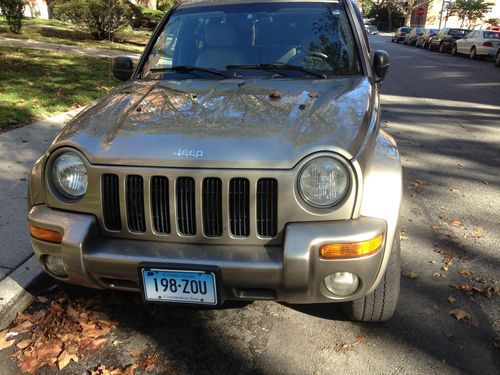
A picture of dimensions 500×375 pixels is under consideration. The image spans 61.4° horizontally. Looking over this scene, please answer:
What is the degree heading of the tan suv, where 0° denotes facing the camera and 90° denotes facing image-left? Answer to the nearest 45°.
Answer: approximately 0°

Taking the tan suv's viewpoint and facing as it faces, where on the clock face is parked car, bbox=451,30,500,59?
The parked car is roughly at 7 o'clock from the tan suv.

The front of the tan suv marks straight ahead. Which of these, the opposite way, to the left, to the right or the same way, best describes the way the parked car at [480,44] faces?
the opposite way

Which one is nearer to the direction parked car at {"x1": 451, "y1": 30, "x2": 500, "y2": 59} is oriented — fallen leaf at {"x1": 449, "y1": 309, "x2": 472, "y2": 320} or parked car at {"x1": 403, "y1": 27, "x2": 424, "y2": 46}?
the parked car

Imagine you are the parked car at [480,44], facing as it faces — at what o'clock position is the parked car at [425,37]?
the parked car at [425,37] is roughly at 1 o'clock from the parked car at [480,44].

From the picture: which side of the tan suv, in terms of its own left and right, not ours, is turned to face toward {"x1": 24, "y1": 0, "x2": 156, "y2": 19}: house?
back

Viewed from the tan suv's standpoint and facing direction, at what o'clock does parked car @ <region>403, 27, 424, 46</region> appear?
The parked car is roughly at 7 o'clock from the tan suv.

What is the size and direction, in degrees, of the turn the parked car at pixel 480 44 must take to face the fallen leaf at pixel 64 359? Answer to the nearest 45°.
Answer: approximately 135° to its left

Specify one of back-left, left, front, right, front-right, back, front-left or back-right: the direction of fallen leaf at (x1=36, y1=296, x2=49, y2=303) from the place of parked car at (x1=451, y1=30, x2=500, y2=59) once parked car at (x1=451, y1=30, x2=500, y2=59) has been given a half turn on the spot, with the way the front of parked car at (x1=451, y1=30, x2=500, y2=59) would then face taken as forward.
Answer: front-right

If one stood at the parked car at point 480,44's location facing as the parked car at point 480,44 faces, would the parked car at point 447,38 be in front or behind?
in front

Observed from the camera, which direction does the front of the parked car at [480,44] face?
facing away from the viewer and to the left of the viewer

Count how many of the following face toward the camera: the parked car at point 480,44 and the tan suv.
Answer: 1
